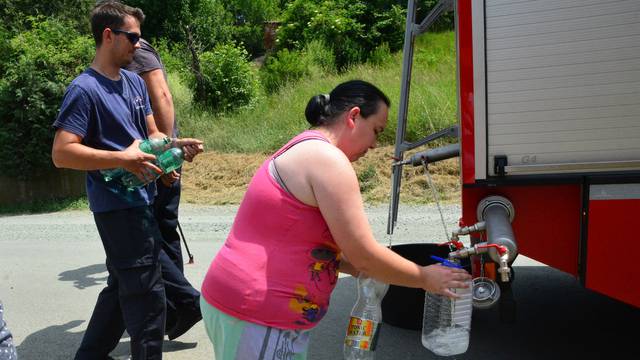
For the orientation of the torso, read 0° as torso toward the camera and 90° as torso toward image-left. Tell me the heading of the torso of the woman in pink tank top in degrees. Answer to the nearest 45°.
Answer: approximately 270°

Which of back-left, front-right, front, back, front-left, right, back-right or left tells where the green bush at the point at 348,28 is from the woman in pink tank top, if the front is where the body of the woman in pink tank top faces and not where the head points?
left

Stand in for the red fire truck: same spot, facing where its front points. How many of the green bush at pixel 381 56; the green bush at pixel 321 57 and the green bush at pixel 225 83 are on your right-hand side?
0

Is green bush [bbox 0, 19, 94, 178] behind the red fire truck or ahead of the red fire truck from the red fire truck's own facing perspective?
behind

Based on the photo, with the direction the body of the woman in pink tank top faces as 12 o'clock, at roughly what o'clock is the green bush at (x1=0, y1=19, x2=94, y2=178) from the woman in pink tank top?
The green bush is roughly at 8 o'clock from the woman in pink tank top.

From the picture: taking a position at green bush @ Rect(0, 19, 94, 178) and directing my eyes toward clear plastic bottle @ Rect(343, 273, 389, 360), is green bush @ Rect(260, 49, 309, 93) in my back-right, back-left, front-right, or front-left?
back-left

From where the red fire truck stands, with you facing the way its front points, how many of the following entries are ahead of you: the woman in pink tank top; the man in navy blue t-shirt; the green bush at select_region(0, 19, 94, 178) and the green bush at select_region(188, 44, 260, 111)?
0

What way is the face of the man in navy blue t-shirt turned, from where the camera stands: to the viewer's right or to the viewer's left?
to the viewer's right

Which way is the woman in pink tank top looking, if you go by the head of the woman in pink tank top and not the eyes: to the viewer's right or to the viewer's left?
to the viewer's right

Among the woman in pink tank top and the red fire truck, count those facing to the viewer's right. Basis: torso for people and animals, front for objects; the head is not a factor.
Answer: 2

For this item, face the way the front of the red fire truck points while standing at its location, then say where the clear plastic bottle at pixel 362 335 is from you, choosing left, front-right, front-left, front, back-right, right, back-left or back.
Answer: back-right

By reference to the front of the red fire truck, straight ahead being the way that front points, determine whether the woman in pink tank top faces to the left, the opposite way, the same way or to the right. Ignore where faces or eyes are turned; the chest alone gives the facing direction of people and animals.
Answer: the same way

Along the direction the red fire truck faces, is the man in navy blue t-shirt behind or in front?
behind

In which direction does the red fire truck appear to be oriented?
to the viewer's right

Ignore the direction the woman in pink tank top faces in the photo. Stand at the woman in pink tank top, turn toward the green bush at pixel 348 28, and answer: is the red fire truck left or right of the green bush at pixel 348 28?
right

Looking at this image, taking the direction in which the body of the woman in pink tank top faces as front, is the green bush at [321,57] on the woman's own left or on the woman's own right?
on the woman's own left
